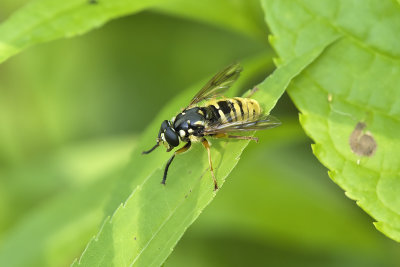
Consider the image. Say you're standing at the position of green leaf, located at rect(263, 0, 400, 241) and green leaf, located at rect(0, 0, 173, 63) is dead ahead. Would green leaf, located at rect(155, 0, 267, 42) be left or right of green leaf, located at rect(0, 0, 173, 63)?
right

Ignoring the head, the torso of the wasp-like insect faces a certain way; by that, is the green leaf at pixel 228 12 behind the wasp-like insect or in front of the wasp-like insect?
behind

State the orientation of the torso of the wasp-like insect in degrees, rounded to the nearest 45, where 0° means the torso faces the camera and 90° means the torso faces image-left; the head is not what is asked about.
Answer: approximately 45°
